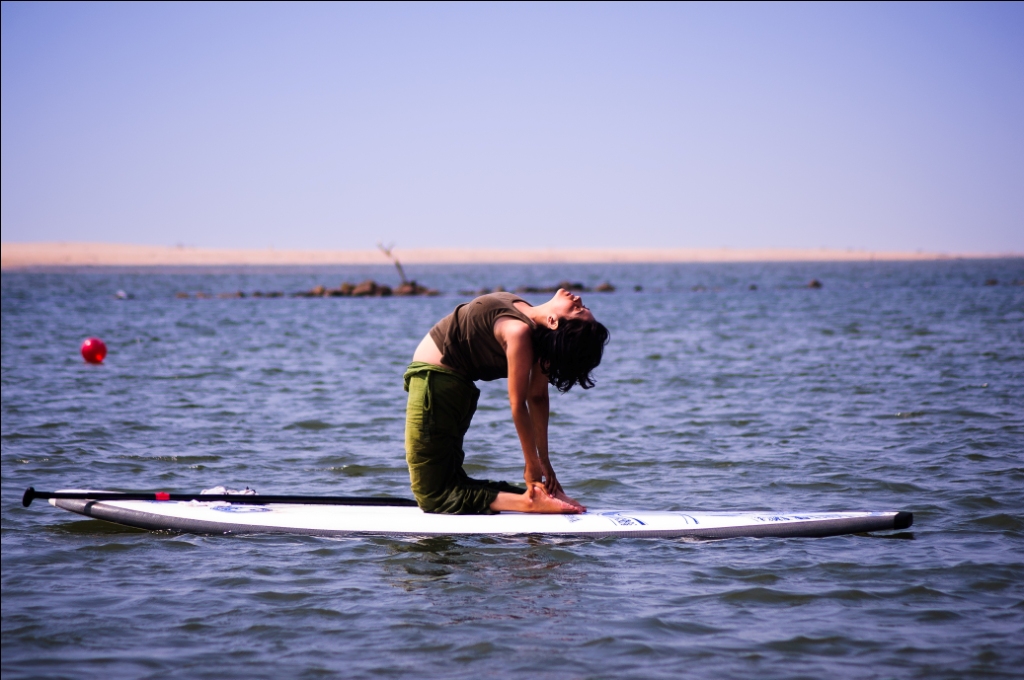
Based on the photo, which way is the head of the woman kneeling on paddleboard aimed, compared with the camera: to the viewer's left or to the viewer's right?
to the viewer's right

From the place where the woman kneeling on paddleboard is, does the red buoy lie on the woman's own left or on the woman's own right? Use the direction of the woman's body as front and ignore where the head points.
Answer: on the woman's own right

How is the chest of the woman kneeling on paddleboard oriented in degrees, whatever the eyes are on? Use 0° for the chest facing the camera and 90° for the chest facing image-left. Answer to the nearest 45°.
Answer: approximately 90°
